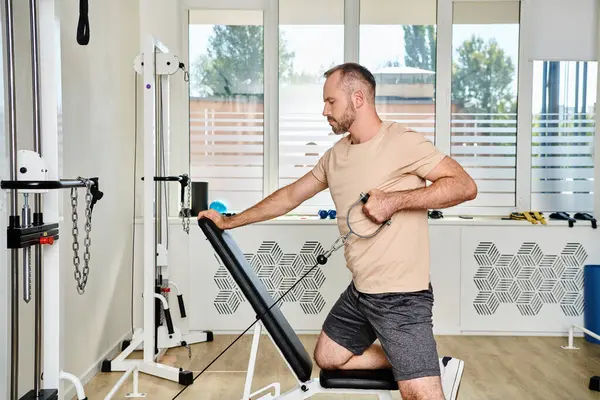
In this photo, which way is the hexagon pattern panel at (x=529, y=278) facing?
toward the camera

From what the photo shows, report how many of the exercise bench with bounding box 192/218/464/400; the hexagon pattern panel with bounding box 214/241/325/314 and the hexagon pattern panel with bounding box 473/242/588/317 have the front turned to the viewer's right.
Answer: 1

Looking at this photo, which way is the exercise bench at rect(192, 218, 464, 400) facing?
to the viewer's right

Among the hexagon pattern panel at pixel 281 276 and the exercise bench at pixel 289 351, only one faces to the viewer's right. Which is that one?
the exercise bench

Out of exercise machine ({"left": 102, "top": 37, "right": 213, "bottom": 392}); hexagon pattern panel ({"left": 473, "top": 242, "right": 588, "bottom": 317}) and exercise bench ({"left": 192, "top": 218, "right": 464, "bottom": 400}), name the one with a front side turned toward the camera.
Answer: the hexagon pattern panel

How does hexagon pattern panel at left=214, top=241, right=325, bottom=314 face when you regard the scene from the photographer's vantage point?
facing the viewer

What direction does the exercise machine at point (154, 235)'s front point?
to the viewer's right

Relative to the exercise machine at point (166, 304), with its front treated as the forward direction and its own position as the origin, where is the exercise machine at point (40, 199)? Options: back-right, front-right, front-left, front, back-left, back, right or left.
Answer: right

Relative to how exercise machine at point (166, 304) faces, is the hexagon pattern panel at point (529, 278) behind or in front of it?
in front

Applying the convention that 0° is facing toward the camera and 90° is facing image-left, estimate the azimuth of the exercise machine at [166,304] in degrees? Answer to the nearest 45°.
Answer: approximately 270°

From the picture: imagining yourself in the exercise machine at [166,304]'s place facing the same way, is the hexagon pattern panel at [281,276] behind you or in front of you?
in front

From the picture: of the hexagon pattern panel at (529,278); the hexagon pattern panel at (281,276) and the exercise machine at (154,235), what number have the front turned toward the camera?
2

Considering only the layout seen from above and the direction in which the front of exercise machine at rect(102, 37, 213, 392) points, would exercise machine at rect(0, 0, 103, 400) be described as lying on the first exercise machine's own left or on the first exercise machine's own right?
on the first exercise machine's own right

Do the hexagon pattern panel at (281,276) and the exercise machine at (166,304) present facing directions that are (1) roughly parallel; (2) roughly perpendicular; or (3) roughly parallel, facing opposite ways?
roughly perpendicular

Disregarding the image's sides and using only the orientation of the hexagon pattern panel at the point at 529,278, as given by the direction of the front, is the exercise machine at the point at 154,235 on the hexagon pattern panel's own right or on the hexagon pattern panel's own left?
on the hexagon pattern panel's own right
